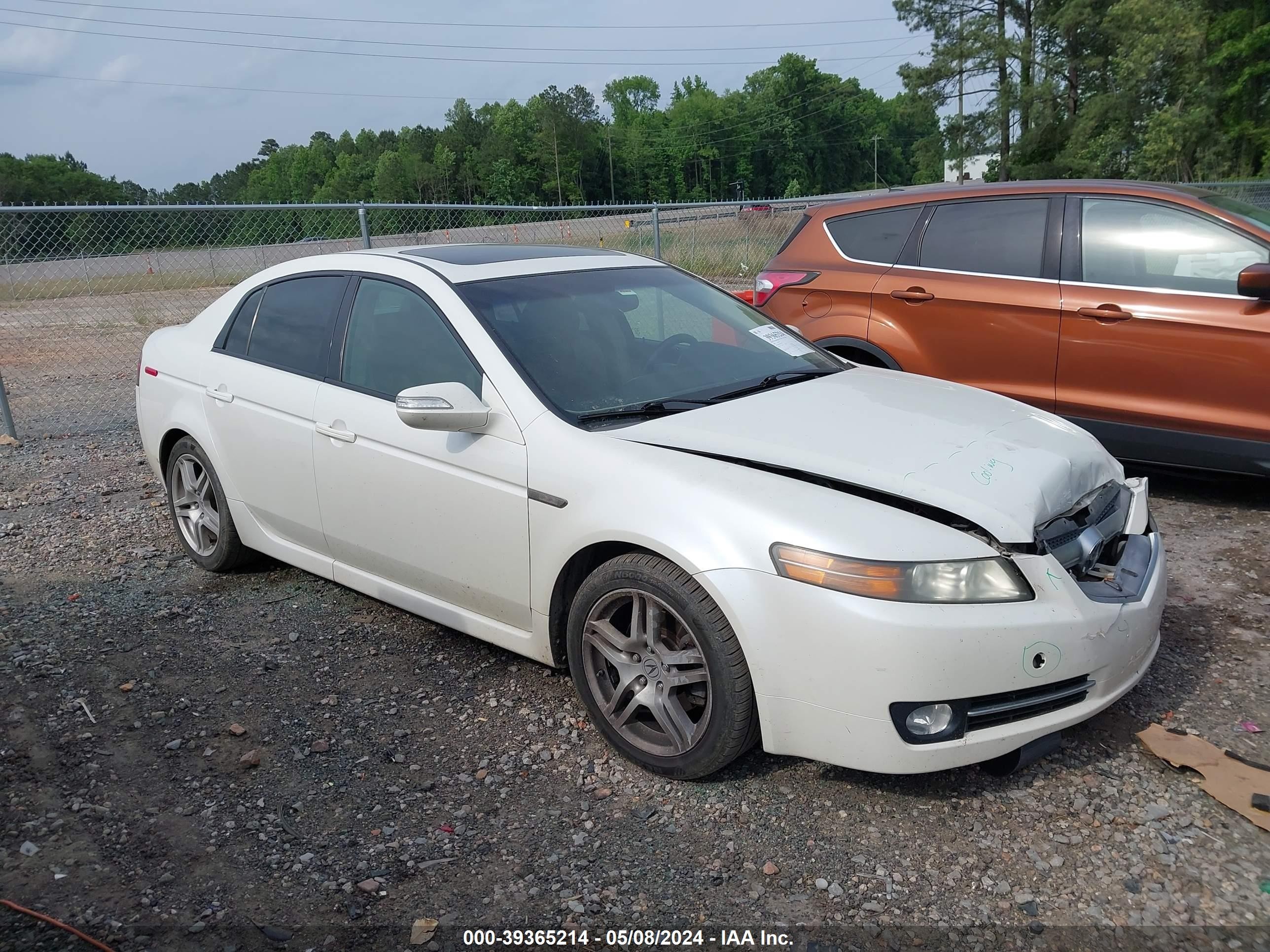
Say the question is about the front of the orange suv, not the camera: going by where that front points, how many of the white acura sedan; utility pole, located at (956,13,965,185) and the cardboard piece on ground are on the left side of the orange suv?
1

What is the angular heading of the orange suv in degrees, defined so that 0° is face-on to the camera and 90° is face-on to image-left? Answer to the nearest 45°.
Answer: approximately 270°

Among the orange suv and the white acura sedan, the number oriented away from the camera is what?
0

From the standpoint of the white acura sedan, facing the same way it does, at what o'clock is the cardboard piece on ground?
The cardboard piece on ground is roughly at 11 o'clock from the white acura sedan.

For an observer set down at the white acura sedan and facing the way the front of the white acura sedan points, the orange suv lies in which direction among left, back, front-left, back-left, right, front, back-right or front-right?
left

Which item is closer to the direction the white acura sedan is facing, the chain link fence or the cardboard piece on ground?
the cardboard piece on ground

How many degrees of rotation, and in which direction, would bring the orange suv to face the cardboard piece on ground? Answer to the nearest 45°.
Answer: approximately 90° to its right

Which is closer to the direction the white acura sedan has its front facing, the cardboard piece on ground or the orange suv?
the cardboard piece on ground

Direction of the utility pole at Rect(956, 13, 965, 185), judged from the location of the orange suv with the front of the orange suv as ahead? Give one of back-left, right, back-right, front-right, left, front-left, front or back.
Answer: left

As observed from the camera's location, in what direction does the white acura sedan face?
facing the viewer and to the right of the viewer

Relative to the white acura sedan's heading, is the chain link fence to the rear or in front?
to the rear
